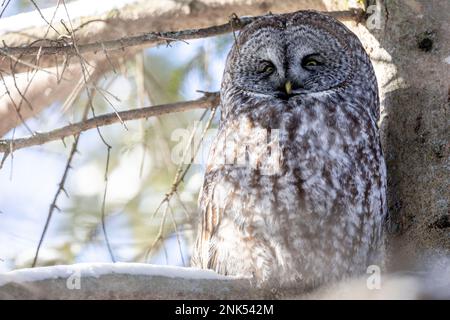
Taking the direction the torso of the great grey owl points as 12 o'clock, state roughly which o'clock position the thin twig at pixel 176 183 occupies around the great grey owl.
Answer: The thin twig is roughly at 4 o'clock from the great grey owl.

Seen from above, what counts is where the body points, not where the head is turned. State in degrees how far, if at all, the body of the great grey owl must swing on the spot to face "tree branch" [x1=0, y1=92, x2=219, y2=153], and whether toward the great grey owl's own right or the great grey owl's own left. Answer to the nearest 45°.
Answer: approximately 90° to the great grey owl's own right

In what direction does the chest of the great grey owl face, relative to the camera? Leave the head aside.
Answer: toward the camera

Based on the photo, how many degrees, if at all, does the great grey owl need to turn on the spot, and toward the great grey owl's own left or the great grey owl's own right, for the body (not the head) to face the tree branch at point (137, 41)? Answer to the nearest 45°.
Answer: approximately 45° to the great grey owl's own right
